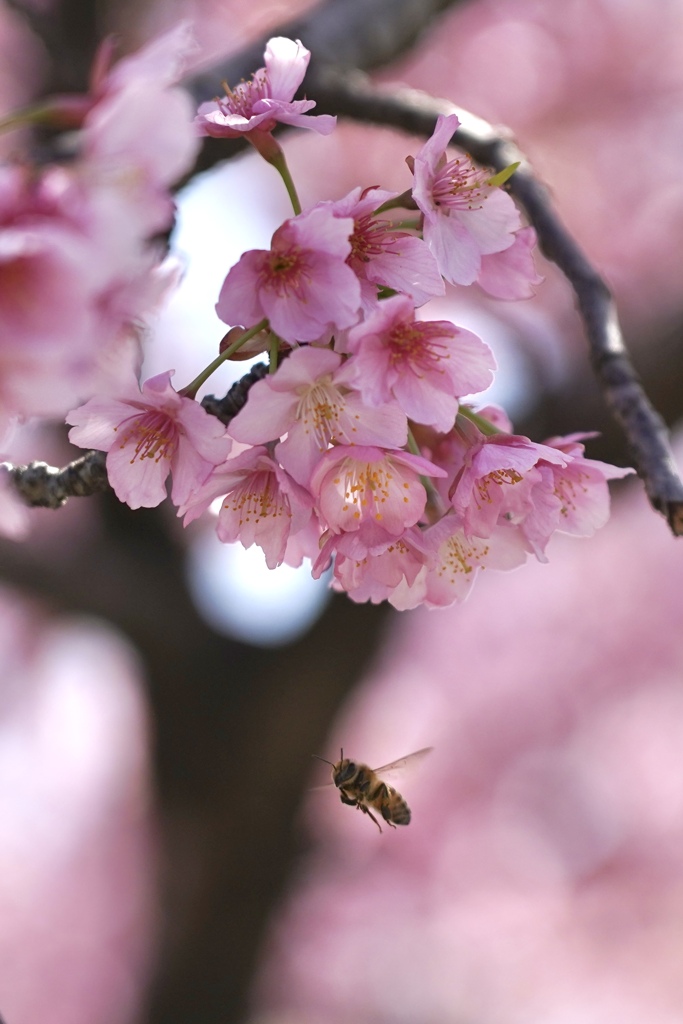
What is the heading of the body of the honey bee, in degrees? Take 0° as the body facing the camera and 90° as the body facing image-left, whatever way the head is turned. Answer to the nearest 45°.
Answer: approximately 90°
